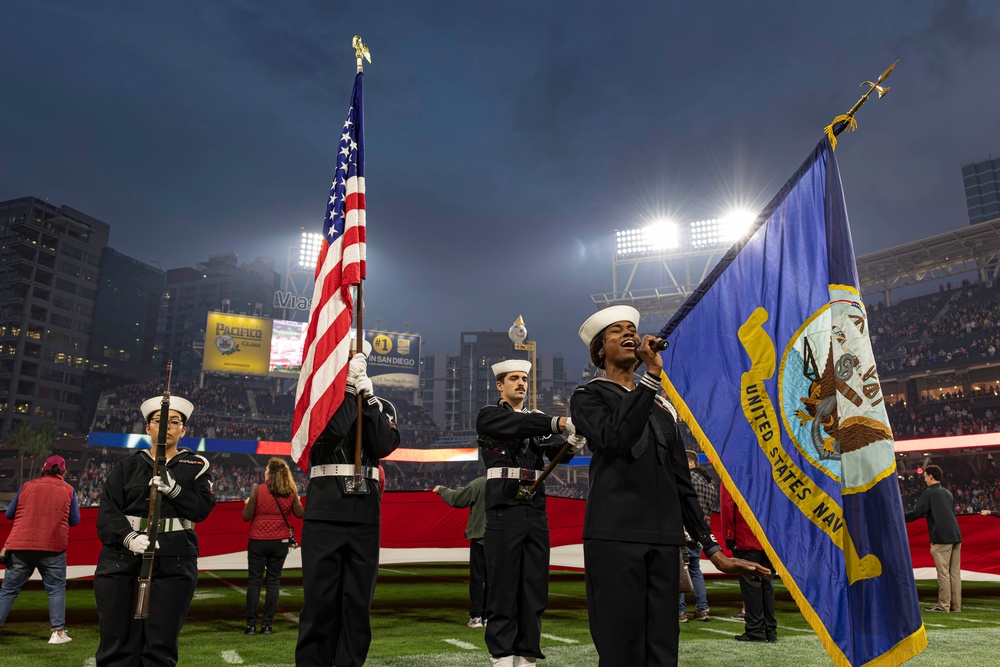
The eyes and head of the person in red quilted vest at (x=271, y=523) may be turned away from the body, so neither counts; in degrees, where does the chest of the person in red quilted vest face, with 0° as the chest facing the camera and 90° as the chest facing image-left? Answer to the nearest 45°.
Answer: approximately 180°

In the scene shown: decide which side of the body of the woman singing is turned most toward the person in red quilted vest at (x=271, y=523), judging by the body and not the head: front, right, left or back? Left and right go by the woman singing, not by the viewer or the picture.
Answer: back

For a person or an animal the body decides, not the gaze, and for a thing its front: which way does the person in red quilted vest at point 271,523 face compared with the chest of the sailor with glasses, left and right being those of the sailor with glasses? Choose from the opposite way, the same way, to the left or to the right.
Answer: the opposite way

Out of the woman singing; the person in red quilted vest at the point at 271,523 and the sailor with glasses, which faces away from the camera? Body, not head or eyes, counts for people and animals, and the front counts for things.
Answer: the person in red quilted vest

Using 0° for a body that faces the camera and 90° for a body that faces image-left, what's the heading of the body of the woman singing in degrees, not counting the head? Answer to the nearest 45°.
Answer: approximately 315°

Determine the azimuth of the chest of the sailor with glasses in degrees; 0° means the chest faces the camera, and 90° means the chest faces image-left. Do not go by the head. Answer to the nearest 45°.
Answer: approximately 0°
